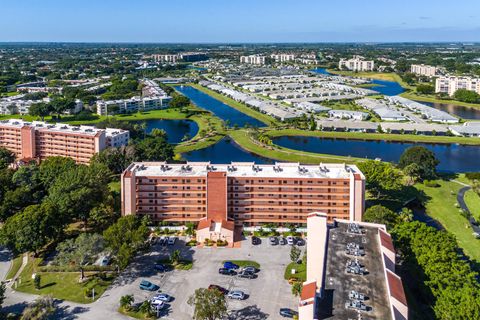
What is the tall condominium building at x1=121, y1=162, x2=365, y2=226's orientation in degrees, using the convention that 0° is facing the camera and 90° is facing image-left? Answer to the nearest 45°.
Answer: approximately 0°

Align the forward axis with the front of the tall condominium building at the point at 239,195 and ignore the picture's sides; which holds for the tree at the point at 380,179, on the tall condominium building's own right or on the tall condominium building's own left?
on the tall condominium building's own left

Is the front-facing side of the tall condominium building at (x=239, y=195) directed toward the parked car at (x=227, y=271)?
yes

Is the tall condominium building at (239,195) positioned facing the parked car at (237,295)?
yes
